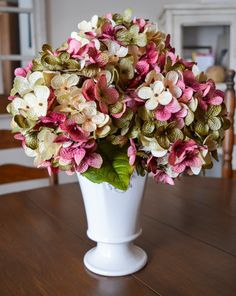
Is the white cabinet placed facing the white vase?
yes

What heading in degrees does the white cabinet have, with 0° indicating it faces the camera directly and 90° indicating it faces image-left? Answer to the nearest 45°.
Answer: approximately 0°
